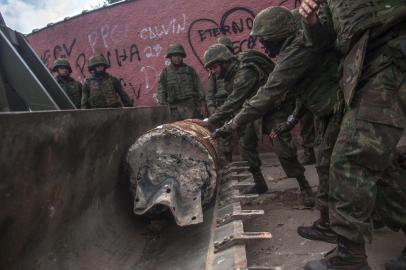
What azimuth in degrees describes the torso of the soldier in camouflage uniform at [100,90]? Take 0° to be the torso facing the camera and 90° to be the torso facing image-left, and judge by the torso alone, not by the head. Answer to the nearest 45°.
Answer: approximately 0°

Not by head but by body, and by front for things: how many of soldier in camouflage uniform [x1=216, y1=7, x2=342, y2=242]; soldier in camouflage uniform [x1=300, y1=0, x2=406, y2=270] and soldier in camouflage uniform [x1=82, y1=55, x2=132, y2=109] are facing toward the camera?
1

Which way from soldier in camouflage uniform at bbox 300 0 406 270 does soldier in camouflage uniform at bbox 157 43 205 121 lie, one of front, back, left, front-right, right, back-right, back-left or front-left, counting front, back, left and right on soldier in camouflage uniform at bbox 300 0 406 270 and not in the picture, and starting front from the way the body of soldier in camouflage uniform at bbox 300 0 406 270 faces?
front-right

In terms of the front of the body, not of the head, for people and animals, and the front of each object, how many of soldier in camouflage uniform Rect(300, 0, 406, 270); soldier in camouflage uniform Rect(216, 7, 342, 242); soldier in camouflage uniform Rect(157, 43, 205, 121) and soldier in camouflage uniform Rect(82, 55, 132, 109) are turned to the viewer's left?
2

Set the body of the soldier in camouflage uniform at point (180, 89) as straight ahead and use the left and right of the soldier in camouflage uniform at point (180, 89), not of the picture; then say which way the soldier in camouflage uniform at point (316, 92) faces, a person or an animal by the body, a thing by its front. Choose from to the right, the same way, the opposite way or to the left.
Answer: to the right

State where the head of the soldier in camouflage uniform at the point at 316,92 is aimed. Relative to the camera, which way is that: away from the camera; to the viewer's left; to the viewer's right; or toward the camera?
to the viewer's left

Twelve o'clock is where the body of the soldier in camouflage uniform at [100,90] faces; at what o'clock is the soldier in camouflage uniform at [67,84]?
the soldier in camouflage uniform at [67,84] is roughly at 4 o'clock from the soldier in camouflage uniform at [100,90].

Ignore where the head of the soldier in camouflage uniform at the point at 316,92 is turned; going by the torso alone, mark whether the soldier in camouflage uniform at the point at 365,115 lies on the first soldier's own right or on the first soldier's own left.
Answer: on the first soldier's own left

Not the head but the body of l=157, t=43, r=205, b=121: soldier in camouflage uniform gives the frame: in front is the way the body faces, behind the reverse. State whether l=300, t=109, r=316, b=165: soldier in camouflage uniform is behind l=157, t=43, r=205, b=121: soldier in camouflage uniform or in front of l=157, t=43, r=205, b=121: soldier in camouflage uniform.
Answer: in front

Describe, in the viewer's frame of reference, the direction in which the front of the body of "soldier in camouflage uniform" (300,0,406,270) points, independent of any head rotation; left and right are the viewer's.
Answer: facing to the left of the viewer

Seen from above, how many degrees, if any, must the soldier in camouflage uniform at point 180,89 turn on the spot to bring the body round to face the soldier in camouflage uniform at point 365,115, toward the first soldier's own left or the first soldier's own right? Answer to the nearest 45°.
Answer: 0° — they already face them
